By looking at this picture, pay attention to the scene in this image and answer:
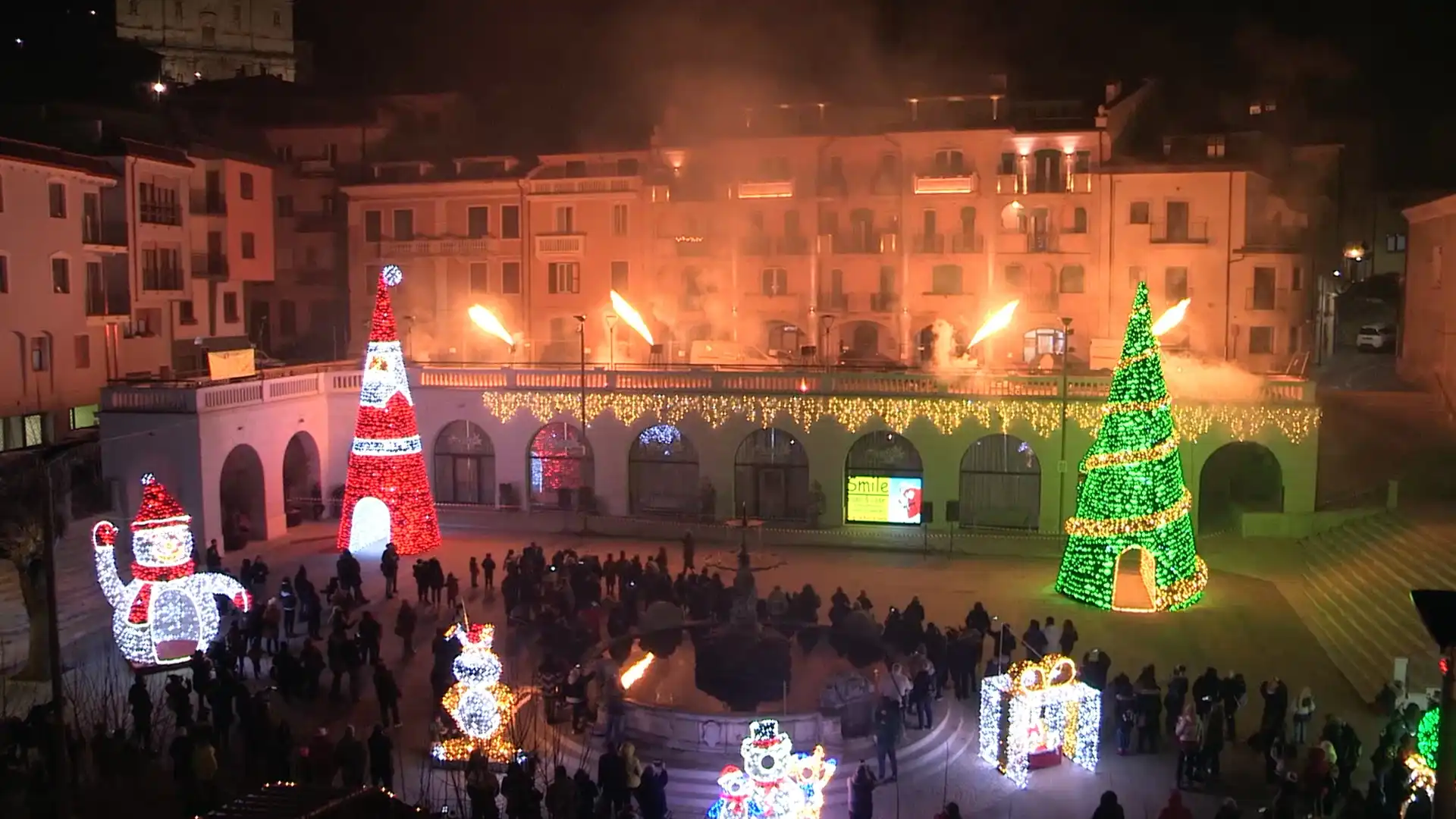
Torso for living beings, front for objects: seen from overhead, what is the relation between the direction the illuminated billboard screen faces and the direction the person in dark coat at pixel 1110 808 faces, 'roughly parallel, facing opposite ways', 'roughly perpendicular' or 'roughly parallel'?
roughly parallel, facing opposite ways

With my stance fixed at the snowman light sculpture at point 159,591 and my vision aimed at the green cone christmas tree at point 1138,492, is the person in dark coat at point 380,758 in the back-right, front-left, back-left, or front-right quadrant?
front-right

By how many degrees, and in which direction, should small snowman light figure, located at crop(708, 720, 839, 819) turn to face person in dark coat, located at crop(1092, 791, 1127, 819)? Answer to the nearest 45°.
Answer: approximately 90° to its left

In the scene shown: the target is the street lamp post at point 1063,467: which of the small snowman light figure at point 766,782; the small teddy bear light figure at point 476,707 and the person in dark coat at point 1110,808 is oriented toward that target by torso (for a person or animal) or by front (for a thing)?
the person in dark coat

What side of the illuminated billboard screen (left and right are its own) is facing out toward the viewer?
front

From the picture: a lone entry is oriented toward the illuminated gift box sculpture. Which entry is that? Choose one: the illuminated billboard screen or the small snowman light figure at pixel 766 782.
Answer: the illuminated billboard screen

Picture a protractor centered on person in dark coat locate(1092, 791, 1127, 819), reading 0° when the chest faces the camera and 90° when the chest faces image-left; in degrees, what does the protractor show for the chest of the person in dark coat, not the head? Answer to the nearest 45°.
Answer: approximately 180°

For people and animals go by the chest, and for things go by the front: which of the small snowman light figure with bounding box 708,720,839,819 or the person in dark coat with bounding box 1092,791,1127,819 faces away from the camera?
the person in dark coat

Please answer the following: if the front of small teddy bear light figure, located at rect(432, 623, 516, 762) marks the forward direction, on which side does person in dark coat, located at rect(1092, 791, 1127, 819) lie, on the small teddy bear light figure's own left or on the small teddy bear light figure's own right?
on the small teddy bear light figure's own left

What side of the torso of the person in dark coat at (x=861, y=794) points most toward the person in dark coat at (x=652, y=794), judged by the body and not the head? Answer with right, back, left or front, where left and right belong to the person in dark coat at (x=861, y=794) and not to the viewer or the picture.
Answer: left

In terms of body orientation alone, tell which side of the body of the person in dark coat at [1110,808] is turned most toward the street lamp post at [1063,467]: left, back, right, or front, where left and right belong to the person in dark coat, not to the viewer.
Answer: front

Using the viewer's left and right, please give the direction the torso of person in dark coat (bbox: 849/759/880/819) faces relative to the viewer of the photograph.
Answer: facing away from the viewer

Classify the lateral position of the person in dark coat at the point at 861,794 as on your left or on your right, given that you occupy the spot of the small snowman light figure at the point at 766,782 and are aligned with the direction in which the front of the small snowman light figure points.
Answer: on your left

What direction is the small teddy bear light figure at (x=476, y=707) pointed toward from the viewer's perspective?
toward the camera
